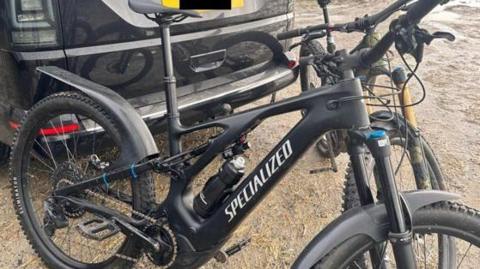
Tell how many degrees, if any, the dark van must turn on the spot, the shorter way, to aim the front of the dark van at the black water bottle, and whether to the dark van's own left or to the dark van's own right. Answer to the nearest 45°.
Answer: approximately 135° to the dark van's own left

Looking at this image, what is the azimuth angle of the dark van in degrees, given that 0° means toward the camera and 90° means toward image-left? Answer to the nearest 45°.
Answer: approximately 135°

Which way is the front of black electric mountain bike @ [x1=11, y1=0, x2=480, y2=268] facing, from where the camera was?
facing the viewer and to the right of the viewer

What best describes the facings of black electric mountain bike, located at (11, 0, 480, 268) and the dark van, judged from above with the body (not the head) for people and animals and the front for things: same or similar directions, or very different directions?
very different directions

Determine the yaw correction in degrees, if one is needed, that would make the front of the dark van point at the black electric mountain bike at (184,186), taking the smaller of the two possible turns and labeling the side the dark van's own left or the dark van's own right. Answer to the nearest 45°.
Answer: approximately 135° to the dark van's own left
